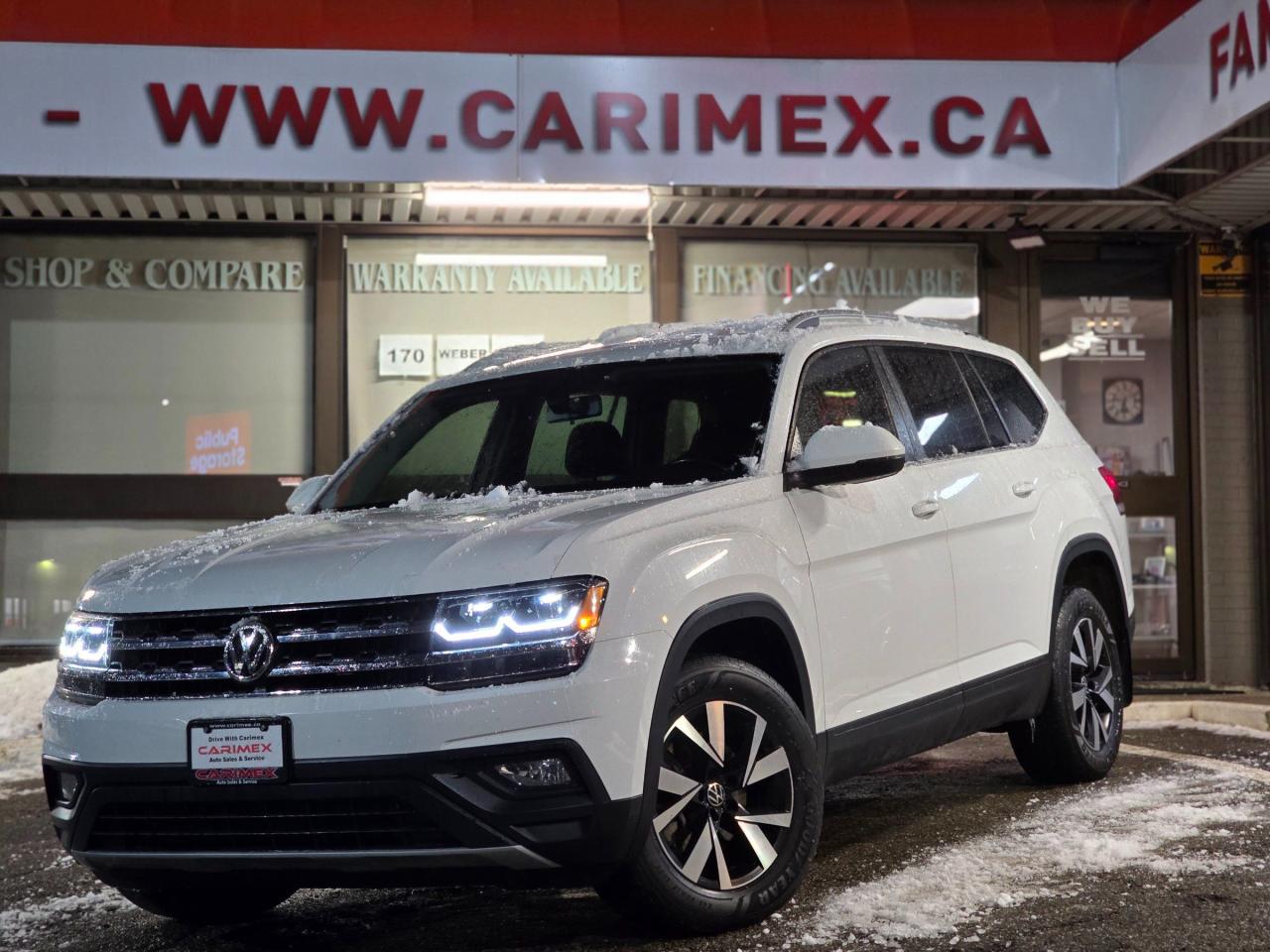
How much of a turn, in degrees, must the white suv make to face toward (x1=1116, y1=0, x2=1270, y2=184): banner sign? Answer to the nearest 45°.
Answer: approximately 180°

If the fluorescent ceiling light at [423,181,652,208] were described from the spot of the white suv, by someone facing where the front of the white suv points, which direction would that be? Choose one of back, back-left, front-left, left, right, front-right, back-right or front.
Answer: back-right

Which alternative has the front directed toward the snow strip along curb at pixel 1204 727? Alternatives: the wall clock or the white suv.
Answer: the wall clock

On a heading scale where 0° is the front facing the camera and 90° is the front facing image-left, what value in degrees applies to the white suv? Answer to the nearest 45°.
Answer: approximately 45°

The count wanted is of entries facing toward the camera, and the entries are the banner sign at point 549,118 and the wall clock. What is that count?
2

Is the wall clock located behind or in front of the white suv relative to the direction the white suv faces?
behind

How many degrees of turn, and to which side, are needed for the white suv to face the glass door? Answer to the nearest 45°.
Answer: approximately 180°

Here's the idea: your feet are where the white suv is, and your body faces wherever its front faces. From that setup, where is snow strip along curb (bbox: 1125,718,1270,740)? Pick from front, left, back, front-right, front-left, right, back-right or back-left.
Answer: back
